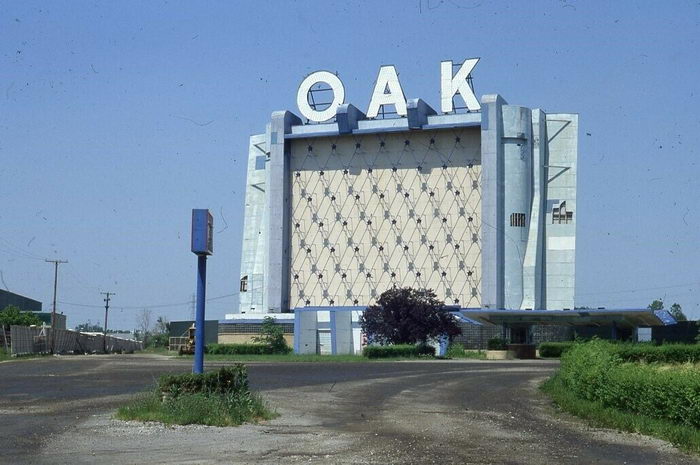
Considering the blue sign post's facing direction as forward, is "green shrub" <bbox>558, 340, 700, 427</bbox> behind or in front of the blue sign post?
in front
